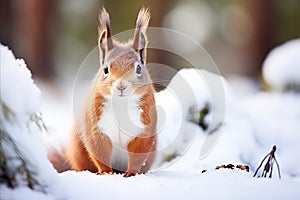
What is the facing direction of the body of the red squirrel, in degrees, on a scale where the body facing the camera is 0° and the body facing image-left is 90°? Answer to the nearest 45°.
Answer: approximately 0°
